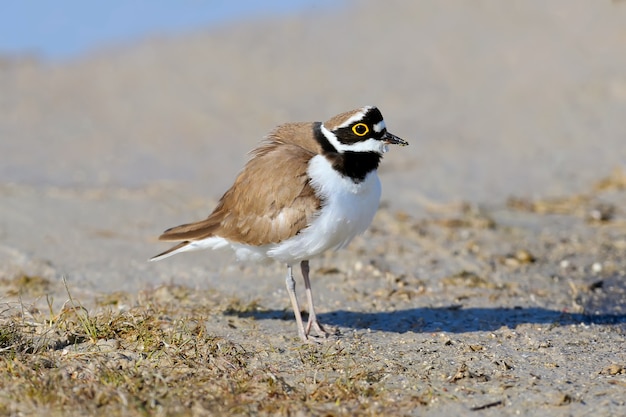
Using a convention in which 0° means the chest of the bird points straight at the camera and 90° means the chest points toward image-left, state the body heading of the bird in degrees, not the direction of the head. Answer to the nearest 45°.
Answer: approximately 270°
